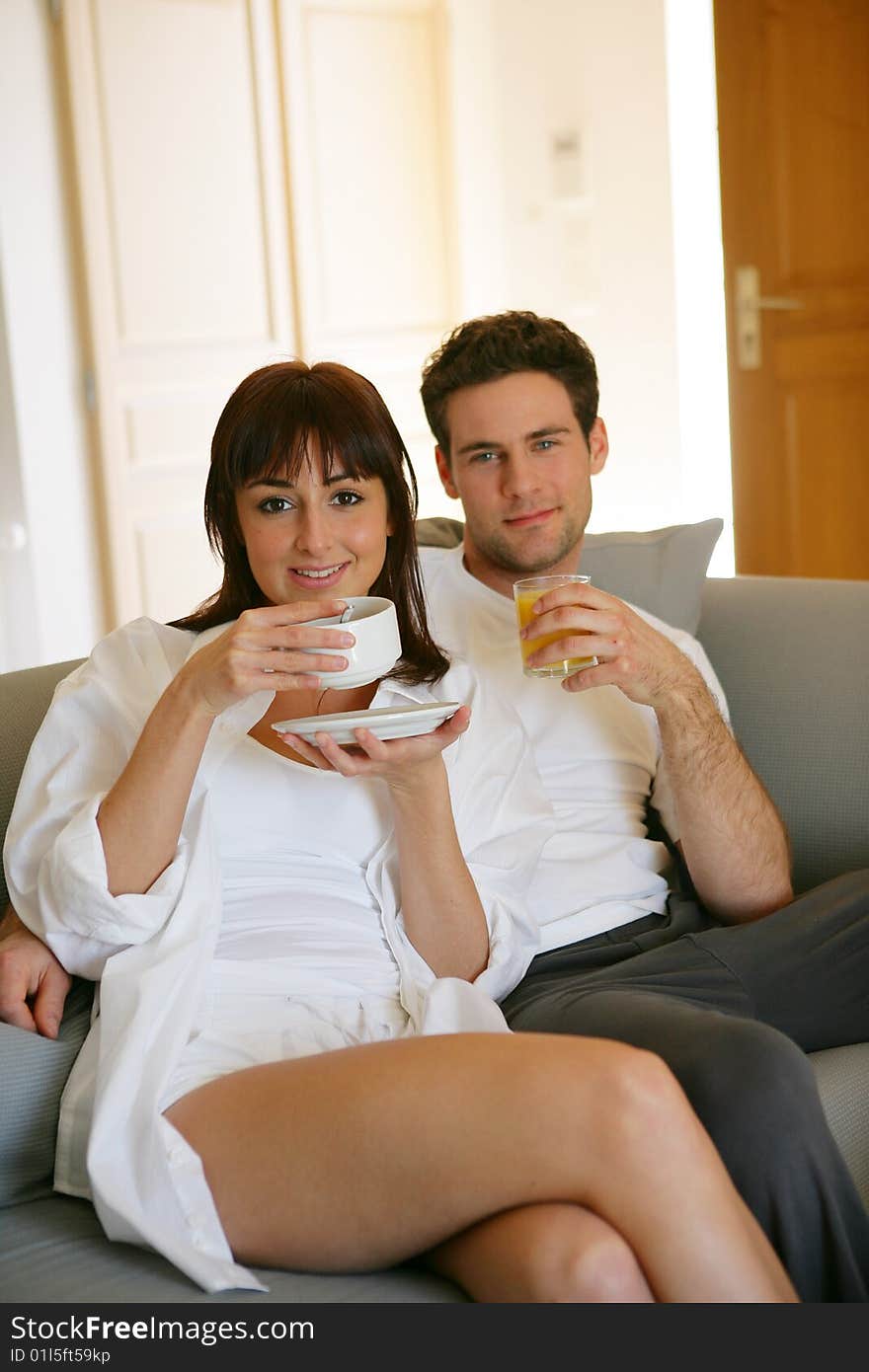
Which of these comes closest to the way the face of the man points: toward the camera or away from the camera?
toward the camera

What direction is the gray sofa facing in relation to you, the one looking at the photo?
facing the viewer

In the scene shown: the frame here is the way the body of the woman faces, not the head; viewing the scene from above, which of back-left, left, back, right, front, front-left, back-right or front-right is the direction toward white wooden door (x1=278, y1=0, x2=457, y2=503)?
back-left

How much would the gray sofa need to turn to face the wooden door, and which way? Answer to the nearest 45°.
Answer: approximately 180°

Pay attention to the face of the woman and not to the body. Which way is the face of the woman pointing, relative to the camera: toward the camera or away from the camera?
toward the camera

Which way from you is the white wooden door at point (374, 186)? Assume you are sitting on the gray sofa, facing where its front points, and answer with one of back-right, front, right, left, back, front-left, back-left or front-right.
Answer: back

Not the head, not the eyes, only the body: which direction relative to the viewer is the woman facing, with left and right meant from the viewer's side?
facing the viewer and to the right of the viewer
